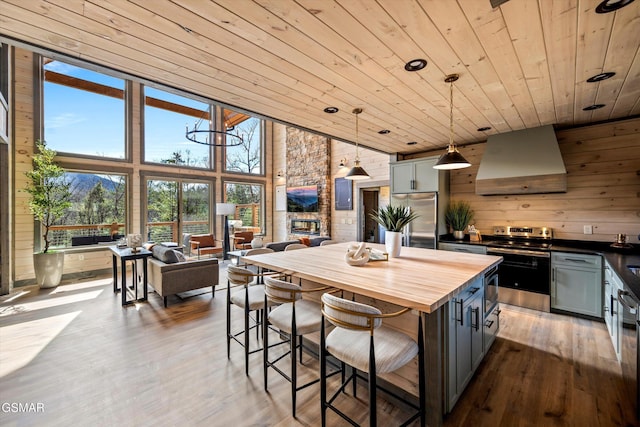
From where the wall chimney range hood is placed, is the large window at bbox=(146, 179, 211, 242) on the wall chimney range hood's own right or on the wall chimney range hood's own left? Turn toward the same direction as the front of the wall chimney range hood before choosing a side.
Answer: on the wall chimney range hood's own right

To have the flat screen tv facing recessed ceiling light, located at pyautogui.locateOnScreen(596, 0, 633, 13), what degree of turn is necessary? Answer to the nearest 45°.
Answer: approximately 45° to its left

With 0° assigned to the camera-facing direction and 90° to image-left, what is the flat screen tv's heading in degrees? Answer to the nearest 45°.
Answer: approximately 45°

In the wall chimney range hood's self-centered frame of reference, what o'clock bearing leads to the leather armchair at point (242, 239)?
The leather armchair is roughly at 3 o'clock from the wall chimney range hood.

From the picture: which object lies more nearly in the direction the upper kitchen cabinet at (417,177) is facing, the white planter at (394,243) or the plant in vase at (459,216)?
the white planter

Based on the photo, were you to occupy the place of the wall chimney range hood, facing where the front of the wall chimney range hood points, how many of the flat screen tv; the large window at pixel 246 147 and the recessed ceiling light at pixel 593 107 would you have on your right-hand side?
2

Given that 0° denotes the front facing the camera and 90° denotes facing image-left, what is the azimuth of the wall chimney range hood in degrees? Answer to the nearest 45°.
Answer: approximately 0°

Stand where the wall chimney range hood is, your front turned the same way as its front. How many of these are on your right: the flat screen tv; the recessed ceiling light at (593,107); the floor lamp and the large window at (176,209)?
3

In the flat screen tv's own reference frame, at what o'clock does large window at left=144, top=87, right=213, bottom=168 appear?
The large window is roughly at 1 o'clock from the flat screen tv.

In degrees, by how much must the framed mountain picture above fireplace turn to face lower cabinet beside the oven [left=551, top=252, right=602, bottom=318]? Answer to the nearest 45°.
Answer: approximately 90° to its left

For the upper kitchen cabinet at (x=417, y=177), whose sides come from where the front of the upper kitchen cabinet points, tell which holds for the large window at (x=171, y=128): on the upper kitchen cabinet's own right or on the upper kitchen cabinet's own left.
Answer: on the upper kitchen cabinet's own right

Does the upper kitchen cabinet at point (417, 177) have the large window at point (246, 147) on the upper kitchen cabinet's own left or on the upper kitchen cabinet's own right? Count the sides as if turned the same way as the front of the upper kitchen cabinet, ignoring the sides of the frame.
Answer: on the upper kitchen cabinet's own right
